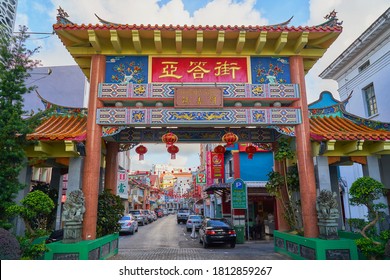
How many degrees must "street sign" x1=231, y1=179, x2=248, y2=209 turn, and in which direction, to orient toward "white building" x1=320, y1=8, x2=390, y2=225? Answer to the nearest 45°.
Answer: approximately 90° to its left

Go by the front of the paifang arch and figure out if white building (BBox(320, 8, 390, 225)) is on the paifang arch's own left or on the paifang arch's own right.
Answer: on the paifang arch's own left

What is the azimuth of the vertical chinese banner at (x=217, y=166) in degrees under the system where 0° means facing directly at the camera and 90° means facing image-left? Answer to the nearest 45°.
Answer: approximately 0°

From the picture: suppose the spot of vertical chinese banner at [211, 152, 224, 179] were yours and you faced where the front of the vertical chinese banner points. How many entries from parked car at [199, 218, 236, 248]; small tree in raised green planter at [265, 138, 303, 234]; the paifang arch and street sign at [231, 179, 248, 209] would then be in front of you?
4

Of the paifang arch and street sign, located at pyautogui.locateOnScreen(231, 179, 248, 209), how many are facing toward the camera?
2

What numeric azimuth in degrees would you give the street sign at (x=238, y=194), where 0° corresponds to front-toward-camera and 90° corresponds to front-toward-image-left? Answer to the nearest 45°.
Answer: approximately 0°

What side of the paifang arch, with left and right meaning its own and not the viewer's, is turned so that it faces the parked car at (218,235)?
back

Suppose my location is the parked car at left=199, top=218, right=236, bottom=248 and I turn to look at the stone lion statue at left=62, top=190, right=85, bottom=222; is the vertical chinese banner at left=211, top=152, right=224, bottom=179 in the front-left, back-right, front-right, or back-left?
back-right

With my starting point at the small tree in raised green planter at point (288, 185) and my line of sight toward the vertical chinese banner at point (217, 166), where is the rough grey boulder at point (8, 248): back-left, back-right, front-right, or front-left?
back-left

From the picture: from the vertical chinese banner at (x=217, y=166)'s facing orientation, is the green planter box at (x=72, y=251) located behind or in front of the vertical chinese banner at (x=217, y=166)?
in front
